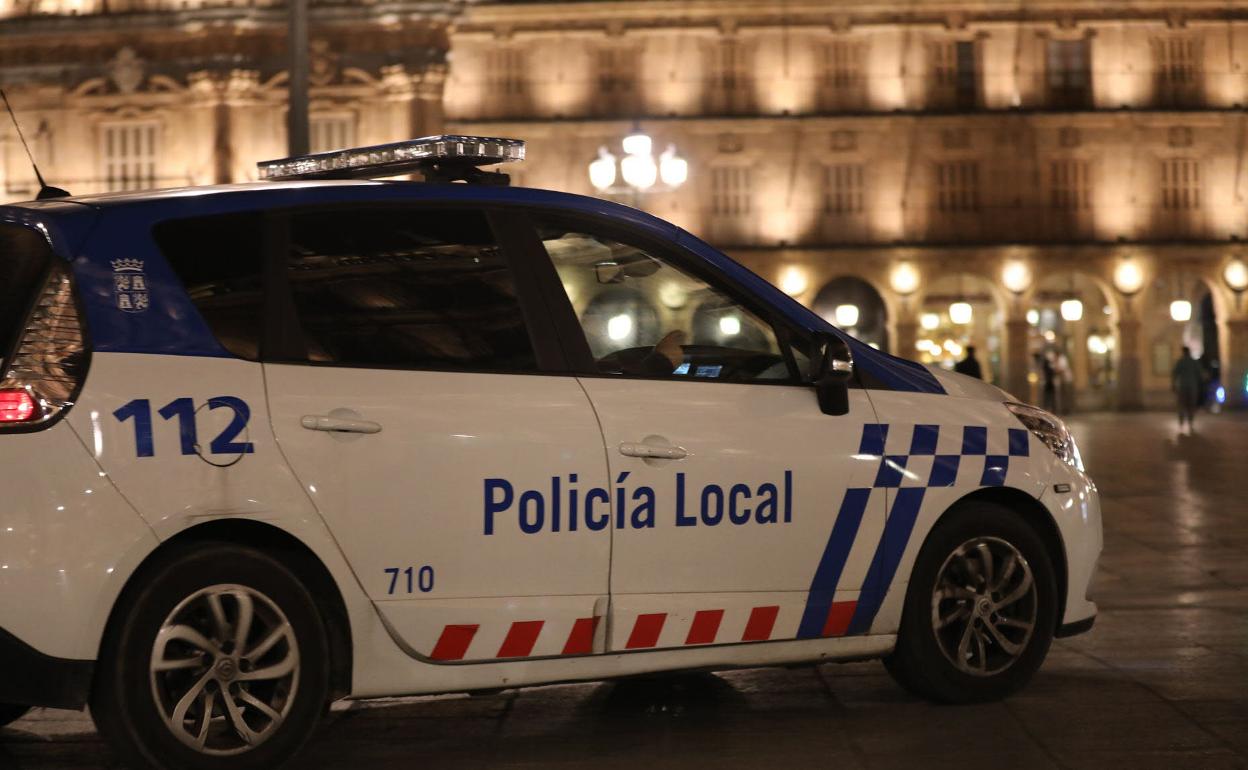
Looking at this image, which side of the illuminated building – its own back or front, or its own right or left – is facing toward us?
front

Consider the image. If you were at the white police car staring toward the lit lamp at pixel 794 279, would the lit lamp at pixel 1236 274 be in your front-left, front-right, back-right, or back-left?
front-right

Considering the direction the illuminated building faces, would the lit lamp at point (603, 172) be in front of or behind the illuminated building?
in front

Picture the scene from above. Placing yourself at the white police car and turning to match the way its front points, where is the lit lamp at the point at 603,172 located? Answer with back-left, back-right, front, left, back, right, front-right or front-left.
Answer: front-left

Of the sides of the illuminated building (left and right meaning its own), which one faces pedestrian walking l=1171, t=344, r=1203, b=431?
front

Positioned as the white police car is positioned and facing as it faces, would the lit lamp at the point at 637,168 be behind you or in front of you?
in front

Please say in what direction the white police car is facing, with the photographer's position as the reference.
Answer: facing away from the viewer and to the right of the viewer

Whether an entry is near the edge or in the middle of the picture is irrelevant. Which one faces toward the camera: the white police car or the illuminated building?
the illuminated building

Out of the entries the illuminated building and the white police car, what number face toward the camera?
1
